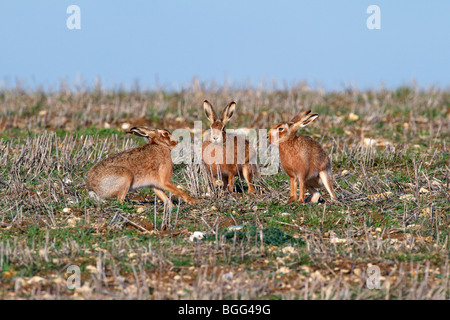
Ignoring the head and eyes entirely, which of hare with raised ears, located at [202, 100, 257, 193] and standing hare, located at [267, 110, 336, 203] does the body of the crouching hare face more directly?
the standing hare

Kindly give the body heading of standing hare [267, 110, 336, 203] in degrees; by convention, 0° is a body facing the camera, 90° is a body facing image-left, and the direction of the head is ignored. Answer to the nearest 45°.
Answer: approximately 45°

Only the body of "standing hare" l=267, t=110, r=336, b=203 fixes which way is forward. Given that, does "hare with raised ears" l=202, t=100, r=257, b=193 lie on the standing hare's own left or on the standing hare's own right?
on the standing hare's own right

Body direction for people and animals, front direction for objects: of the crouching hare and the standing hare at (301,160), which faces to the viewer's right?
the crouching hare

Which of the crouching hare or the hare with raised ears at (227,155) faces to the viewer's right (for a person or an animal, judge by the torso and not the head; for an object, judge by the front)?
the crouching hare

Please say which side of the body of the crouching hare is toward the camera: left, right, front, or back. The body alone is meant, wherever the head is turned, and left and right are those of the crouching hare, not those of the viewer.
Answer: right

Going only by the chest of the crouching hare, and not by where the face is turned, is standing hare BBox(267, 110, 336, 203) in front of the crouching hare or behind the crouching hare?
in front

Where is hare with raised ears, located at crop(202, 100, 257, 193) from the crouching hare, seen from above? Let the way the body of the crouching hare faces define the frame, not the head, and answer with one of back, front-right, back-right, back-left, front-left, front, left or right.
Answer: front-left

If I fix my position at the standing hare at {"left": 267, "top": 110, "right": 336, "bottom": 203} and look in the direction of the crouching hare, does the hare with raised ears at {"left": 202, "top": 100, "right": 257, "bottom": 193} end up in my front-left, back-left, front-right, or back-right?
front-right

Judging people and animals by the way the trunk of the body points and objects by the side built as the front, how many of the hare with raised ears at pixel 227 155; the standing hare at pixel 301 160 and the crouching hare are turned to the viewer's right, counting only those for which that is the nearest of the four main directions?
1

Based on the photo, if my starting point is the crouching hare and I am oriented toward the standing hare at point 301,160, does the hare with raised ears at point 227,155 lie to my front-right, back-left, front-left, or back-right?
front-left
